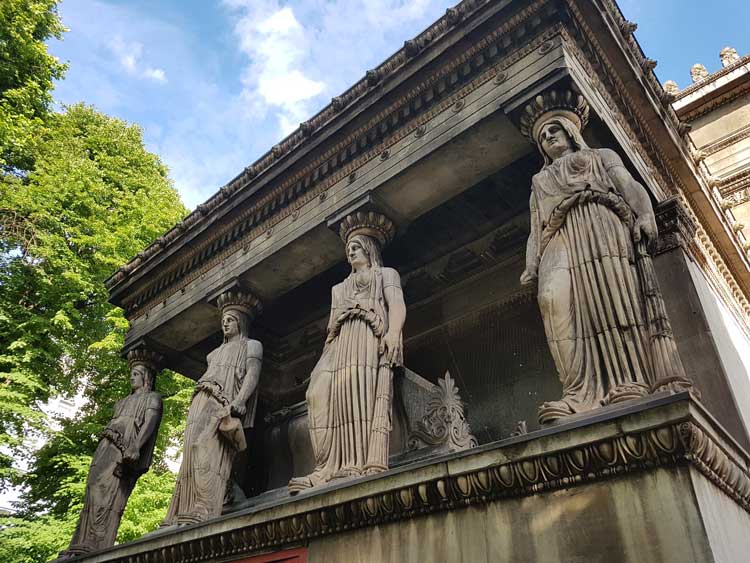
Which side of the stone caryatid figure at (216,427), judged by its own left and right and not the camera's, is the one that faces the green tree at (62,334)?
right

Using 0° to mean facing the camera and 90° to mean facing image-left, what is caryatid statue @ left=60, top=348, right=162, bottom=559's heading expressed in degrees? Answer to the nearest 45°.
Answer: approximately 45°

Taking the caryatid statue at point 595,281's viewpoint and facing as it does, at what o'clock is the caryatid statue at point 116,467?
the caryatid statue at point 116,467 is roughly at 2 o'clock from the caryatid statue at point 595,281.

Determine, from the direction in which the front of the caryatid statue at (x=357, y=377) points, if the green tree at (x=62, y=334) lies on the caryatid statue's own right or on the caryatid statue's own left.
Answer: on the caryatid statue's own right

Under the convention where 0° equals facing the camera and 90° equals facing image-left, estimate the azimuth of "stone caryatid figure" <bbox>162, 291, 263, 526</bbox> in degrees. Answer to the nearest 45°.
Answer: approximately 45°

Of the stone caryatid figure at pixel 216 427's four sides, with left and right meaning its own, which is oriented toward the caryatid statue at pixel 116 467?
right

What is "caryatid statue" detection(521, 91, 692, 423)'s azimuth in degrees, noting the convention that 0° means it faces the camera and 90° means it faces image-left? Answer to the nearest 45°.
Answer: approximately 45°

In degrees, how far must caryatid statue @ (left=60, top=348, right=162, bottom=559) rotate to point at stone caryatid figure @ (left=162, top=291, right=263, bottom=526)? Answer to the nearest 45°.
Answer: approximately 90° to its left

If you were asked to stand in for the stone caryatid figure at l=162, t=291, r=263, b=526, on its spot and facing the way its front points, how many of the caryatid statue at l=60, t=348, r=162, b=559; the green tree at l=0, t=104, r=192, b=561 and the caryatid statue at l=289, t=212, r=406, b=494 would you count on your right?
2
